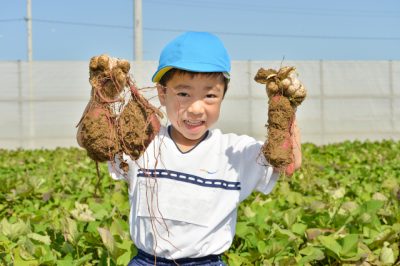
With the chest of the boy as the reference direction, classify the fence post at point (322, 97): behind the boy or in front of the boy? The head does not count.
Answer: behind

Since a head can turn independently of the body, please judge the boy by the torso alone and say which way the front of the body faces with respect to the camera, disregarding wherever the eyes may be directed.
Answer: toward the camera
